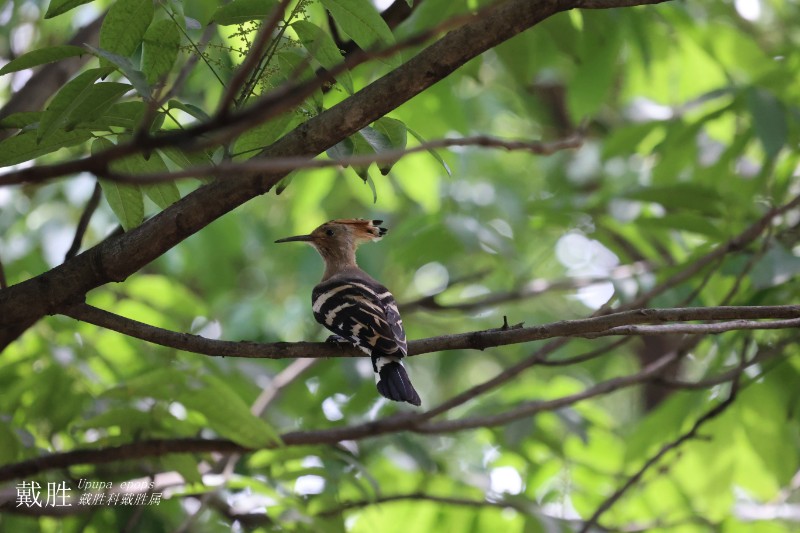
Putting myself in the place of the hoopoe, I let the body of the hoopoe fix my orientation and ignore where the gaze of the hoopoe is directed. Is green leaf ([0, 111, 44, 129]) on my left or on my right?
on my left

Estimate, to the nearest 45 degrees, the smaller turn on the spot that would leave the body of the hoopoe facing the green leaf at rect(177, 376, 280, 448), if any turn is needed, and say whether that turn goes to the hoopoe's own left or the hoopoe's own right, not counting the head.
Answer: approximately 90° to the hoopoe's own left

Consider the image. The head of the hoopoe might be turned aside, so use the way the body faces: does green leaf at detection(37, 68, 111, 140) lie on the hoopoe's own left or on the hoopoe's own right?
on the hoopoe's own left

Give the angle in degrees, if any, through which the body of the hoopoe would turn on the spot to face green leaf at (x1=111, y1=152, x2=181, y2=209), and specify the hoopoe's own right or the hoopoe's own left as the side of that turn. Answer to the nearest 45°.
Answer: approximately 90° to the hoopoe's own left

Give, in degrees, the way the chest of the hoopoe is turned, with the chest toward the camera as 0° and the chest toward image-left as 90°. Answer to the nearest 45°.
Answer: approximately 135°

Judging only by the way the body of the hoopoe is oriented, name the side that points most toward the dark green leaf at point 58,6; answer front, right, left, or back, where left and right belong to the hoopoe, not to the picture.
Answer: left

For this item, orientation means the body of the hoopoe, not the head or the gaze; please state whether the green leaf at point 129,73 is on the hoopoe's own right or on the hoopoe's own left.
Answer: on the hoopoe's own left
